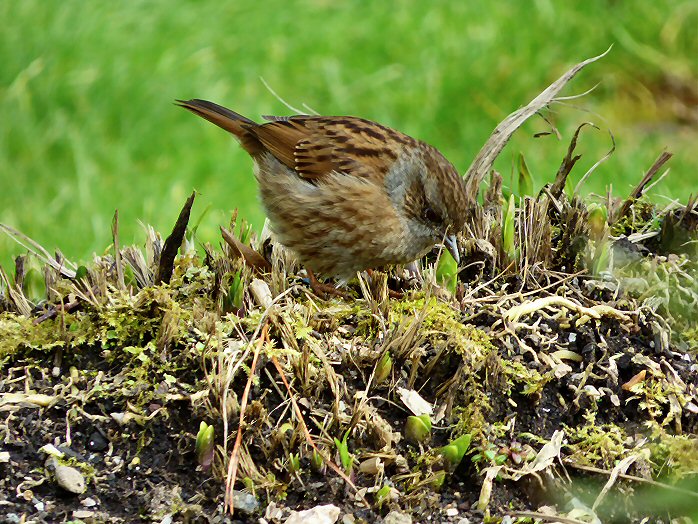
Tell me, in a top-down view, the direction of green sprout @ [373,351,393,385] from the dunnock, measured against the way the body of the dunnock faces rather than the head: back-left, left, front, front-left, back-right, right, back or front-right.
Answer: right

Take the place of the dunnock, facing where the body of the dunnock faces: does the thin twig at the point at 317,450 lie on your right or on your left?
on your right

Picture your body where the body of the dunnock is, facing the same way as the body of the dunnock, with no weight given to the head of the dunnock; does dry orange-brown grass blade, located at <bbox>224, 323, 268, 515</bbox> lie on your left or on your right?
on your right

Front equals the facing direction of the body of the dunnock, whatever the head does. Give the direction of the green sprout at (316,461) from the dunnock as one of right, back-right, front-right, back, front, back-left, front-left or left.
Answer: right

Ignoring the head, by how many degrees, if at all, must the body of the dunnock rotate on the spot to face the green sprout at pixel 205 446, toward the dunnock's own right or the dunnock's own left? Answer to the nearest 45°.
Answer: approximately 90° to the dunnock's own right

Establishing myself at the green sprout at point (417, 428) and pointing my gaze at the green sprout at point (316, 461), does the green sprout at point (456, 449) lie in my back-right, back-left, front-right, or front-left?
back-left

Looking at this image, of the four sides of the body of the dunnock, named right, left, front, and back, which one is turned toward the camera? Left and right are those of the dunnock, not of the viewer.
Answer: right

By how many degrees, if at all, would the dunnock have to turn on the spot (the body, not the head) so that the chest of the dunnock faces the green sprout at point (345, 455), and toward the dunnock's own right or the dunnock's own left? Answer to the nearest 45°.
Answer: approximately 90° to the dunnock's own right

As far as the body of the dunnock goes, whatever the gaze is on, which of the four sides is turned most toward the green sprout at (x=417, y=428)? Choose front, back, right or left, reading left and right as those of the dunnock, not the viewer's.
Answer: right

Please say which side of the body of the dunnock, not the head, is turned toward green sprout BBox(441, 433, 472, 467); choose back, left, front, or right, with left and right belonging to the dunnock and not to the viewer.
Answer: right

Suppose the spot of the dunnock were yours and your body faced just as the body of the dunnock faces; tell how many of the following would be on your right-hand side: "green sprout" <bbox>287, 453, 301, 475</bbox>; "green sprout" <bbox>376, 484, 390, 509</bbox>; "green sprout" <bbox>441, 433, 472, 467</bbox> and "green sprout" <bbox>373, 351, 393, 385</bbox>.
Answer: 4

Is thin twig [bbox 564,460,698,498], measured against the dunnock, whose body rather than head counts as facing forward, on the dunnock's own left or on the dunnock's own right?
on the dunnock's own right
